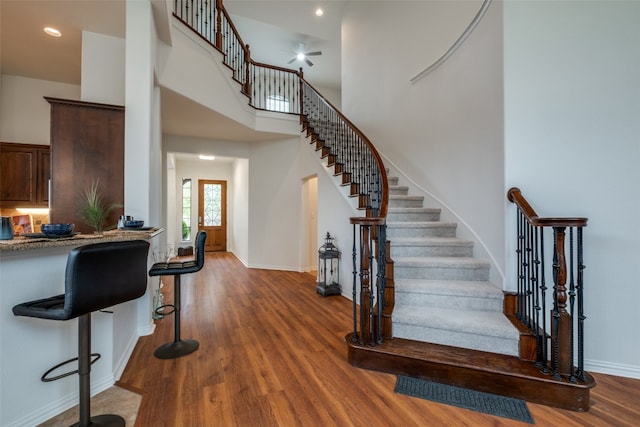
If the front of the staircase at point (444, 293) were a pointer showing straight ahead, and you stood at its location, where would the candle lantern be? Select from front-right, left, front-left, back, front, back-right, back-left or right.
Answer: back-right

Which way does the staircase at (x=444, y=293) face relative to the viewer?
toward the camera

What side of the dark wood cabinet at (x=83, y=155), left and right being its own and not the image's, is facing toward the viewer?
left

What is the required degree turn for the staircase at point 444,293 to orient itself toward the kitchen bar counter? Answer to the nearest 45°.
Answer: approximately 45° to its right

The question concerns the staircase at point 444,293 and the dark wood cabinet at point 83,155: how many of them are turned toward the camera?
1

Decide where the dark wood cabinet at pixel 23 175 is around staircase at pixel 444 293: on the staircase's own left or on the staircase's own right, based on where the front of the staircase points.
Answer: on the staircase's own right

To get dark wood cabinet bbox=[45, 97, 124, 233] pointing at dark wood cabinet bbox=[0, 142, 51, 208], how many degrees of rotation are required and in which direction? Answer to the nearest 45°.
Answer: approximately 90° to its right

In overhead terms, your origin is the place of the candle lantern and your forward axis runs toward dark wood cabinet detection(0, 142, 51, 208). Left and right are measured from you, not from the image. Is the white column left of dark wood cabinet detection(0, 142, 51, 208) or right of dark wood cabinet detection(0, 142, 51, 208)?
left

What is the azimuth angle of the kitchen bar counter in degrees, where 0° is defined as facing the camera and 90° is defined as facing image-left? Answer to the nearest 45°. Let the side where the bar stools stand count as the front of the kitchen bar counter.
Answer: approximately 315°
